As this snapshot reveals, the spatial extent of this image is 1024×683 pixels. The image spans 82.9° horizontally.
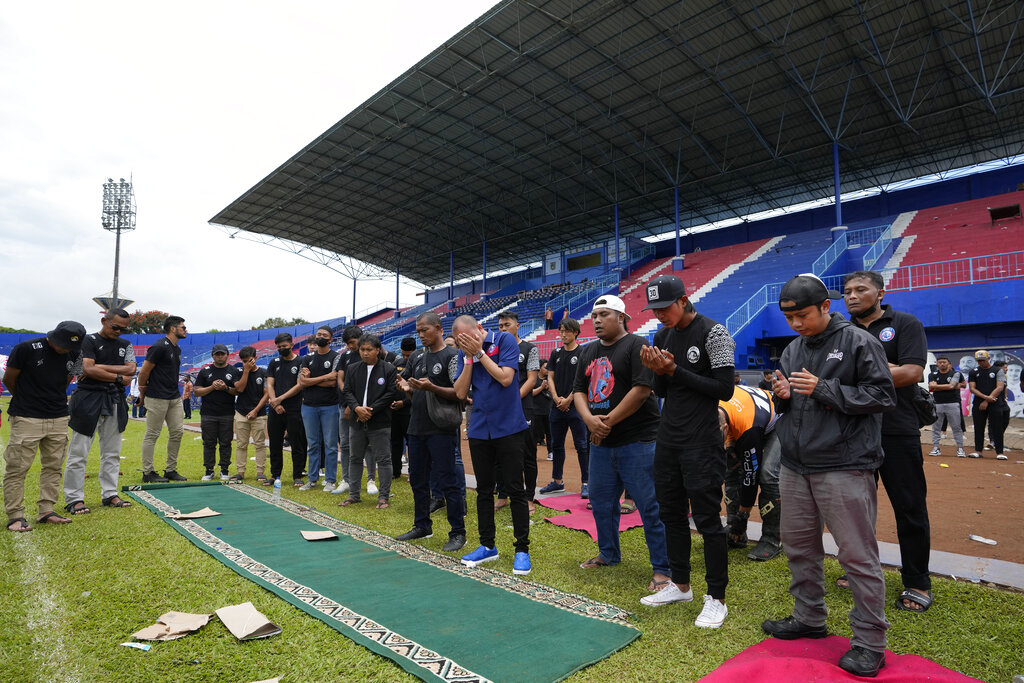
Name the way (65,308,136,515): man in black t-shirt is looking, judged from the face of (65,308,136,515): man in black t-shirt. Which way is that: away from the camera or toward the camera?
toward the camera

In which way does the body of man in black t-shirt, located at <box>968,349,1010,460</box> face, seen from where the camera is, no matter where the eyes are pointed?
toward the camera

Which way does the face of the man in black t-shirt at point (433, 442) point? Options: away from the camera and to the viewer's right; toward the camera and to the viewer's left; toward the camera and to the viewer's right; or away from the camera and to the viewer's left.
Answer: toward the camera and to the viewer's left

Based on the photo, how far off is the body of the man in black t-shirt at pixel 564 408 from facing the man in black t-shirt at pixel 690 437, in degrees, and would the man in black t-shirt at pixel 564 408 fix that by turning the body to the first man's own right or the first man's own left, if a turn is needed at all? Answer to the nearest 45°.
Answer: approximately 45° to the first man's own left

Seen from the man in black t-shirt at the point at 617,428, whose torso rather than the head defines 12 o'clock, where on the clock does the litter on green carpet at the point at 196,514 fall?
The litter on green carpet is roughly at 2 o'clock from the man in black t-shirt.

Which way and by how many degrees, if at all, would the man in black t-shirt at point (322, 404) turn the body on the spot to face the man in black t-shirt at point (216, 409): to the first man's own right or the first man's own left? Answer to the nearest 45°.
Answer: approximately 135° to the first man's own right

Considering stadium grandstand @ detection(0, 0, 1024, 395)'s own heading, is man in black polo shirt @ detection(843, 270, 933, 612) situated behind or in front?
in front

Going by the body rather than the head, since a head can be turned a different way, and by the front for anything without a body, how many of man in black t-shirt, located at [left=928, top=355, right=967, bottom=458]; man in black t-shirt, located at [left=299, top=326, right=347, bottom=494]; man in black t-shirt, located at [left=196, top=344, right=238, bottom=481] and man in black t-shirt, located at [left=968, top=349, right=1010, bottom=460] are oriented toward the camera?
4

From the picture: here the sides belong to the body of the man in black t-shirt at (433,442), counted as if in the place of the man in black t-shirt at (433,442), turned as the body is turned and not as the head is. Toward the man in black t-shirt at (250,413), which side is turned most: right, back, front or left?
right

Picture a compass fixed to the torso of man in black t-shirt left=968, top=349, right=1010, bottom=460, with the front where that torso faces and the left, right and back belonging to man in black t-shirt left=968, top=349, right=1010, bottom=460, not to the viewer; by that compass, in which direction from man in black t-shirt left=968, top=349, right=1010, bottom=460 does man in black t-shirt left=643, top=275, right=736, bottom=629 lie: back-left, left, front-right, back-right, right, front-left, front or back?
front

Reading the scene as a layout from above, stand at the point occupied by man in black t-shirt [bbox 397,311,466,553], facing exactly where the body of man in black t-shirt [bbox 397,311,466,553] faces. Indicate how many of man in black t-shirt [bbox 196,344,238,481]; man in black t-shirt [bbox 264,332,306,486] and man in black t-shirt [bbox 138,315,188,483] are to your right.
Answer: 3

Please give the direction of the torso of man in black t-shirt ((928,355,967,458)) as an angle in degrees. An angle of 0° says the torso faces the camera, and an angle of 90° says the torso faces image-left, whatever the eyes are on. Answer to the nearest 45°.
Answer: approximately 0°

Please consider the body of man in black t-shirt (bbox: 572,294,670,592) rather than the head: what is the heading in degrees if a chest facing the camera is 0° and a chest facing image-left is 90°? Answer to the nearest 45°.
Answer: approximately 45°

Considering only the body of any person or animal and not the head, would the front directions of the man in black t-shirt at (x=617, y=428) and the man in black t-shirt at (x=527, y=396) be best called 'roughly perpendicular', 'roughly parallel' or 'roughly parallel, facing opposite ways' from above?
roughly parallel
